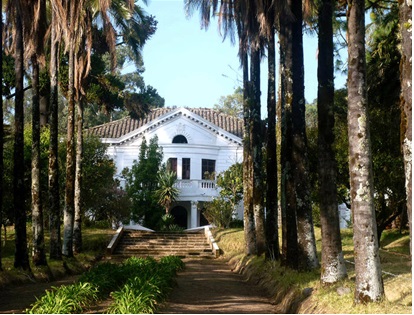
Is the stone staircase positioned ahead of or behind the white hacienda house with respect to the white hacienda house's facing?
ahead

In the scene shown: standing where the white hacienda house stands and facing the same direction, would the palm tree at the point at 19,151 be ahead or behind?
ahead

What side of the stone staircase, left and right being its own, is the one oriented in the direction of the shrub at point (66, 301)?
front

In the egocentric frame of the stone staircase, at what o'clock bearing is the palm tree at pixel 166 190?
The palm tree is roughly at 6 o'clock from the stone staircase.

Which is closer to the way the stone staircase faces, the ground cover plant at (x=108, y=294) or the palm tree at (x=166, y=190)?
the ground cover plant

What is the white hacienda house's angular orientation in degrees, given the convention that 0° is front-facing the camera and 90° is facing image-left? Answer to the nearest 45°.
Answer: approximately 0°

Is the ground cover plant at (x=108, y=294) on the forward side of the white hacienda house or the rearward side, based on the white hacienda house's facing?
on the forward side

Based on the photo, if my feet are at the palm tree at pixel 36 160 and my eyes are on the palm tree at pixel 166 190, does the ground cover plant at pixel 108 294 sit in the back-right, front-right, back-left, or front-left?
back-right

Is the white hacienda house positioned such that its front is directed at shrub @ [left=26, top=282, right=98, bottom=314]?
yes

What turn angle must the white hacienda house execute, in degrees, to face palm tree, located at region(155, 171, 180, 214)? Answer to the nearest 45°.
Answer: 0° — it already faces it

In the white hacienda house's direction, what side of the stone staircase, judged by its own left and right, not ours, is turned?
back

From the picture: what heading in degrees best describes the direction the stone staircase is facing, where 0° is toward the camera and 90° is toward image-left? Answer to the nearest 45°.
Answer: approximately 0°

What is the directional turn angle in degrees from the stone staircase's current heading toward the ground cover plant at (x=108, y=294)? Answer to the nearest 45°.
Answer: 0° — it already faces it

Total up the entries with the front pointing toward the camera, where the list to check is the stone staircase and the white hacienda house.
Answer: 2
